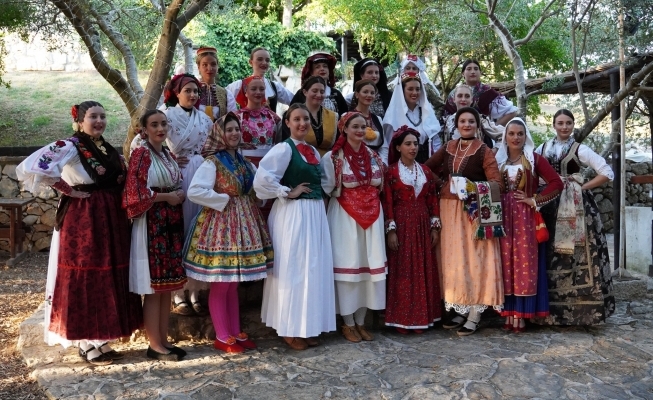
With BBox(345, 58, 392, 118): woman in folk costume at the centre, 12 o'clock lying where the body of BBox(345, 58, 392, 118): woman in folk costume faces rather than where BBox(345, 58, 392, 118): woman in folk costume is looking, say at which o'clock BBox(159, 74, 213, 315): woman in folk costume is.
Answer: BBox(159, 74, 213, 315): woman in folk costume is roughly at 2 o'clock from BBox(345, 58, 392, 118): woman in folk costume.

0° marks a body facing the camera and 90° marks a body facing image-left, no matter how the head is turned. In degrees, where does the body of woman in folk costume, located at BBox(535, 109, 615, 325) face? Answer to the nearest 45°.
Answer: approximately 45°

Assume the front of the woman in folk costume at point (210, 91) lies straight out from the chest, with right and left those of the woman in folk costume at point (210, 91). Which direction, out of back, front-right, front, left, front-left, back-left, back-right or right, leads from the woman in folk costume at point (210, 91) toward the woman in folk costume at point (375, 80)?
left

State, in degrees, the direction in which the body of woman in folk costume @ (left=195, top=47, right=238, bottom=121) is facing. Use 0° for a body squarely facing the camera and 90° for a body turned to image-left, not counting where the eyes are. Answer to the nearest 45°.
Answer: approximately 0°

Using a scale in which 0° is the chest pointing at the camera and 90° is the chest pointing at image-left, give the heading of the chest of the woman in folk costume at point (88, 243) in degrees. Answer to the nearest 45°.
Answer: approximately 315°

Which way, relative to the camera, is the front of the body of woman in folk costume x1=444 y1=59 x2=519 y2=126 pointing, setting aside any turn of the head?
toward the camera

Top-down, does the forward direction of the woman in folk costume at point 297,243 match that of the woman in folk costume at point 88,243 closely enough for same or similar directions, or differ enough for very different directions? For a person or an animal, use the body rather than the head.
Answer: same or similar directions

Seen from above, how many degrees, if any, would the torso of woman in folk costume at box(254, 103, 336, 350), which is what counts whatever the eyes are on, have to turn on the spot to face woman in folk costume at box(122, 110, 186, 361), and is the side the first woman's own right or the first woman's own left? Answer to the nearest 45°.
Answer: approximately 135° to the first woman's own right

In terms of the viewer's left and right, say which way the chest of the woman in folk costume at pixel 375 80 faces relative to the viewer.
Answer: facing the viewer

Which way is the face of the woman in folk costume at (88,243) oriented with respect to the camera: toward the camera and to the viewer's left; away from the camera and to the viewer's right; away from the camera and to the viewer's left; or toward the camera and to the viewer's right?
toward the camera and to the viewer's right

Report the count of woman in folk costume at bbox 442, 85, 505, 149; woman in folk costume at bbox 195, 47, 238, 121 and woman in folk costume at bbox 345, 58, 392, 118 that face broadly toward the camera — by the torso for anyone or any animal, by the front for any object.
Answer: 3
